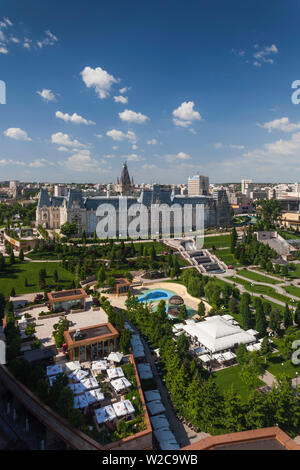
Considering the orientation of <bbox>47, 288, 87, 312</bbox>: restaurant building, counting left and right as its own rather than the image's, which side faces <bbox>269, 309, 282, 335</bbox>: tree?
left

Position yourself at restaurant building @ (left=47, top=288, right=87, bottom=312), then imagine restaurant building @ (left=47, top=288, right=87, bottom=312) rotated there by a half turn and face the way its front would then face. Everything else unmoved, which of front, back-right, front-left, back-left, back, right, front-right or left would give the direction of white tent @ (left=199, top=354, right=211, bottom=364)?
back-right

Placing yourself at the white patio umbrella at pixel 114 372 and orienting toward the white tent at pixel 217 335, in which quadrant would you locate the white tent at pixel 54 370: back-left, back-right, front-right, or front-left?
back-left

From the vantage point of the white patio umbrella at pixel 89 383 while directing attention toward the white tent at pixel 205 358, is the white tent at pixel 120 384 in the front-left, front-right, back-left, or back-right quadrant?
front-right

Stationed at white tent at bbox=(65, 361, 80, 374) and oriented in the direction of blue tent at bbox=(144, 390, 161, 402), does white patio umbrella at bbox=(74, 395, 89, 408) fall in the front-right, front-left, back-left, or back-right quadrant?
front-right

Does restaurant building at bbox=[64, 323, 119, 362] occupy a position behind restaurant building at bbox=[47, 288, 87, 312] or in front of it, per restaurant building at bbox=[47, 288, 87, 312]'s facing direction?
in front

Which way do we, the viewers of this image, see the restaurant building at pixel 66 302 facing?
facing the viewer

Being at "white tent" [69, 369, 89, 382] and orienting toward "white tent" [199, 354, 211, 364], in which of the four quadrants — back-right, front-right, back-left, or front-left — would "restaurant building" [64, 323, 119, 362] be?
front-left

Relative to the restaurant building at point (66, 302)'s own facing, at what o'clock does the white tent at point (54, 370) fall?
The white tent is roughly at 12 o'clock from the restaurant building.

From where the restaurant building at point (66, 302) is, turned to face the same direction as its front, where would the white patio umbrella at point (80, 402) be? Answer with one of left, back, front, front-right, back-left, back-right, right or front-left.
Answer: front

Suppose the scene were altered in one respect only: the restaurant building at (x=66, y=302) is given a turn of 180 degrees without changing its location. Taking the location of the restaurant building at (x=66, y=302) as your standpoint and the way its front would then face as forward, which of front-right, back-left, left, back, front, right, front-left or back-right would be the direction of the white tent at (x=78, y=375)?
back

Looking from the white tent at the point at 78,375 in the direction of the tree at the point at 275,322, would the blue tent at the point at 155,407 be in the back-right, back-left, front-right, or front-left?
front-right

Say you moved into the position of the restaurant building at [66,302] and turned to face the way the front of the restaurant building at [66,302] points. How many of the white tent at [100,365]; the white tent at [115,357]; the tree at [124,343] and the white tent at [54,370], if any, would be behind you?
0

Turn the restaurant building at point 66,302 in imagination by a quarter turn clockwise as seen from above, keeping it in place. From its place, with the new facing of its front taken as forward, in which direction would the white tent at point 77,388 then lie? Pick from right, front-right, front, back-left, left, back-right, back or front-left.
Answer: left

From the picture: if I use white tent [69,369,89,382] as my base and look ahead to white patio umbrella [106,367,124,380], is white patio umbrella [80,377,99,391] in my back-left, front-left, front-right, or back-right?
front-right

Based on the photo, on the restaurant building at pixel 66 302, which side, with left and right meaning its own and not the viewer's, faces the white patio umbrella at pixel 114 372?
front

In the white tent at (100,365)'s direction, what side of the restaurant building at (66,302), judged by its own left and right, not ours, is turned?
front

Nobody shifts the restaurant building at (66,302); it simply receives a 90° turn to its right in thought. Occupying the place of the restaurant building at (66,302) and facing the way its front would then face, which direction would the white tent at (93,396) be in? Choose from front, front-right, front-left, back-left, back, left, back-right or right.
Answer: left
